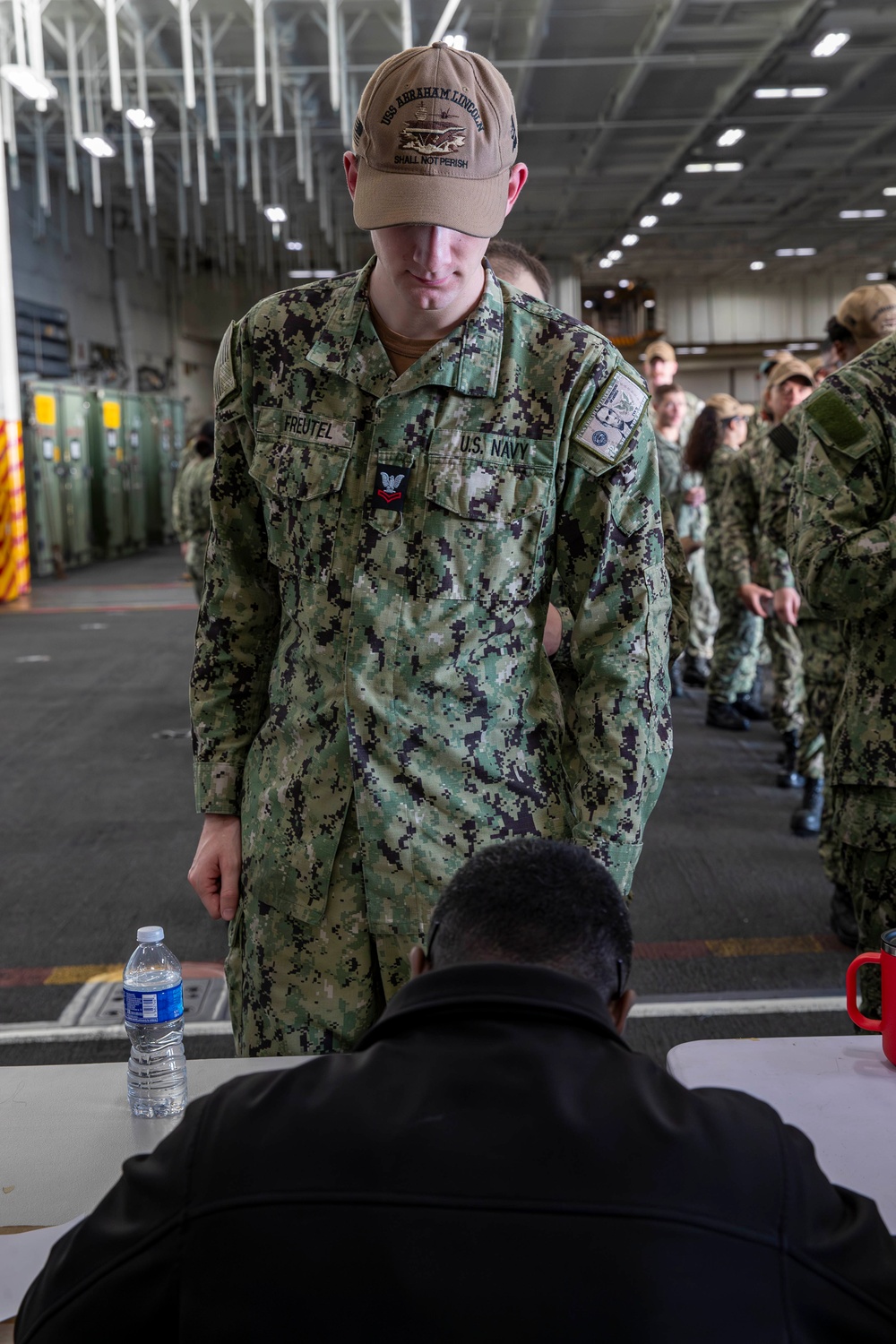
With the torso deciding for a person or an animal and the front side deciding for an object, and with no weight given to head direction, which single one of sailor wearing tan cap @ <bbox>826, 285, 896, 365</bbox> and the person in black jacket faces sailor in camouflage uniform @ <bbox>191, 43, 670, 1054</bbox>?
the person in black jacket

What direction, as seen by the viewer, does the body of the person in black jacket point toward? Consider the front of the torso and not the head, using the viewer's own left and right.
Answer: facing away from the viewer

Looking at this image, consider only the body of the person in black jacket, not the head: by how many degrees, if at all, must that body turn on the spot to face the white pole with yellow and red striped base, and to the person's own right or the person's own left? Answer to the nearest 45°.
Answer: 0° — they already face it

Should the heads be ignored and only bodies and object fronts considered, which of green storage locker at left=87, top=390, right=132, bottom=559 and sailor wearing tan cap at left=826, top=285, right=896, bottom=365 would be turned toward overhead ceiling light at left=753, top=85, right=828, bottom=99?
the green storage locker

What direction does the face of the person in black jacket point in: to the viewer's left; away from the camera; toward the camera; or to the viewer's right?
away from the camera

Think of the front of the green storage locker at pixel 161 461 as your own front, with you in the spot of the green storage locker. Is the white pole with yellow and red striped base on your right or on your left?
on your right

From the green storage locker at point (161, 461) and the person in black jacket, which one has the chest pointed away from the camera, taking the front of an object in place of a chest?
the person in black jacket
